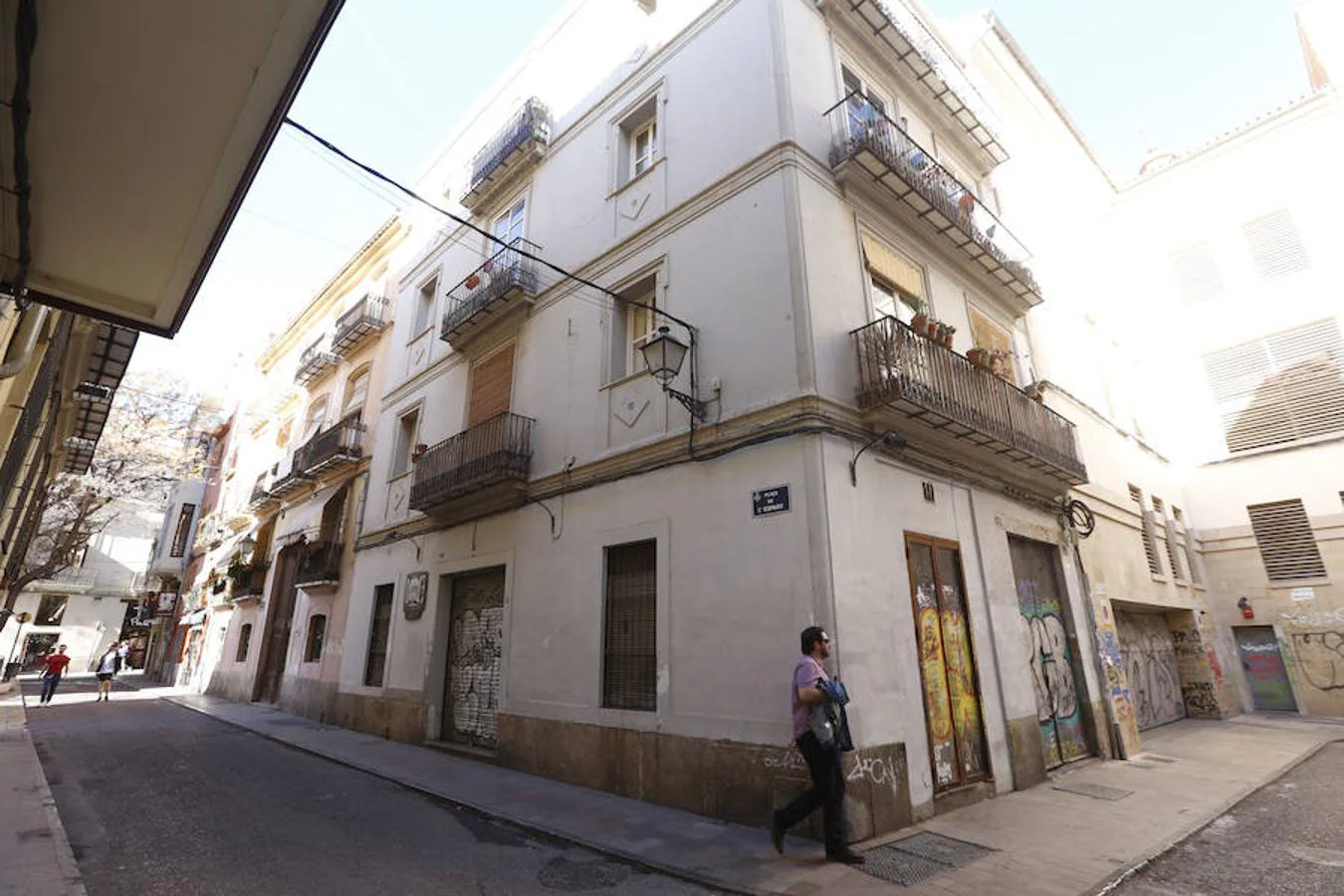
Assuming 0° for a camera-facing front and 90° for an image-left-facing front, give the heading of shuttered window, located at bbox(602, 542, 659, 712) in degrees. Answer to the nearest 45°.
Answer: approximately 45°

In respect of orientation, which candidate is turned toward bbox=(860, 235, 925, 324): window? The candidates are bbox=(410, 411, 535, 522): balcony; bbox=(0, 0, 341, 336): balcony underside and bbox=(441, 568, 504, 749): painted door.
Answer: the balcony underside

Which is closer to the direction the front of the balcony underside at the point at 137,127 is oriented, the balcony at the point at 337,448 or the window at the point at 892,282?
the window

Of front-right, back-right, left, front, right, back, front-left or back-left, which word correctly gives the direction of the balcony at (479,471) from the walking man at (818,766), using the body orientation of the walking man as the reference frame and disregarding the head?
back-left

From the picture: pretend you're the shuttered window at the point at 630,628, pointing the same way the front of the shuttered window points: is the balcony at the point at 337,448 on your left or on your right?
on your right

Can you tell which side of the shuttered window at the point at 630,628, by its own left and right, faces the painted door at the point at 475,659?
right

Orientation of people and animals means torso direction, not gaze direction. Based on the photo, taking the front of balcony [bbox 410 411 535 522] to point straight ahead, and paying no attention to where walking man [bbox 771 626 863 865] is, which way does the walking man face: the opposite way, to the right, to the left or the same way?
to the left

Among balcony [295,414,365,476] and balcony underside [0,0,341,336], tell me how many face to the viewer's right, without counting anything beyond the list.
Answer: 1

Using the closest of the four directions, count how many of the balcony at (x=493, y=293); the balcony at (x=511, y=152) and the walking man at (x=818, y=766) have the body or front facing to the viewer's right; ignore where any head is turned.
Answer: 1

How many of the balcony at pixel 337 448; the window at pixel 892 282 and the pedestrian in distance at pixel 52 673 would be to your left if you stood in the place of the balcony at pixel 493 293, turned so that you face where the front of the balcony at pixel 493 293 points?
1
